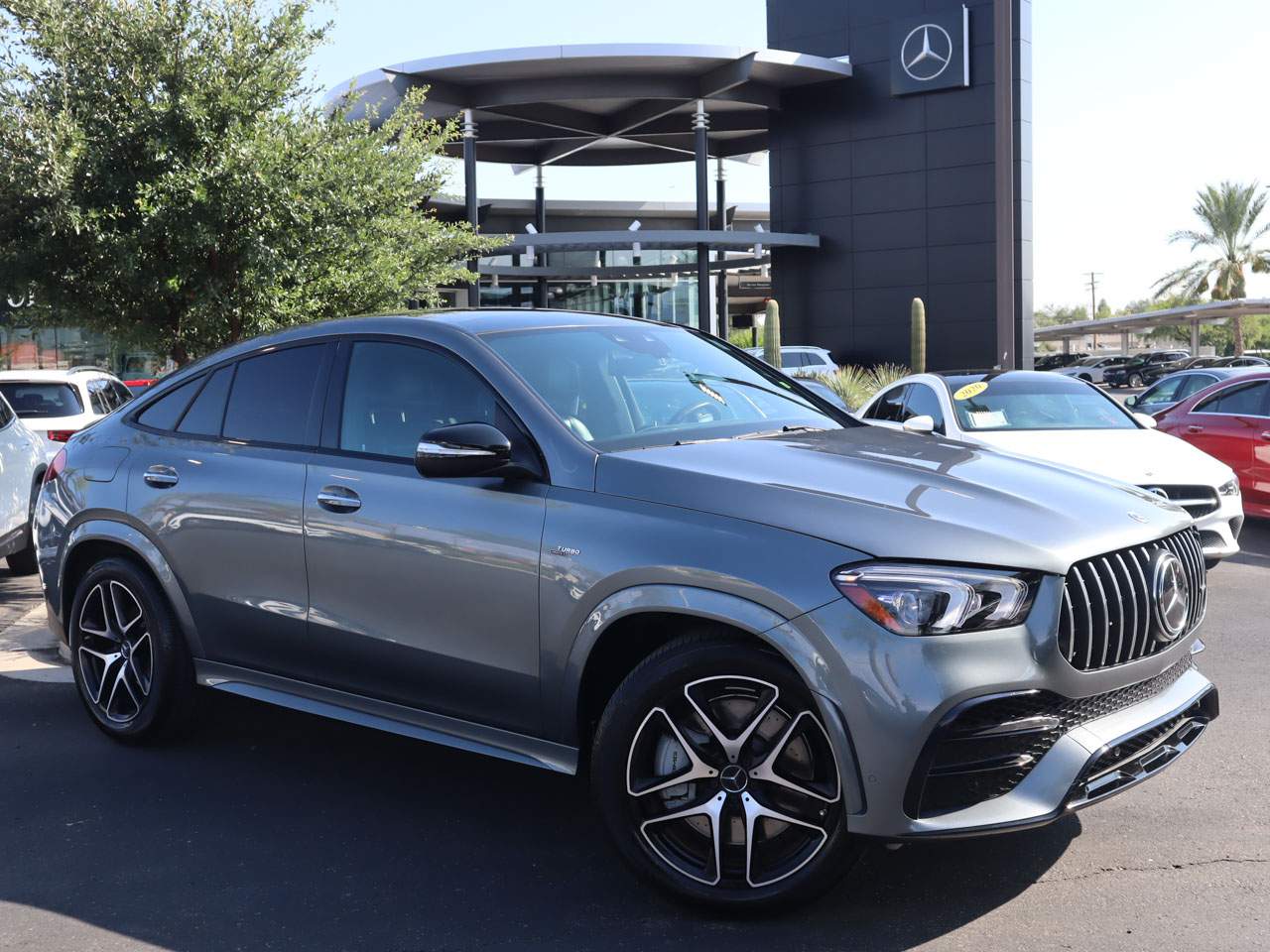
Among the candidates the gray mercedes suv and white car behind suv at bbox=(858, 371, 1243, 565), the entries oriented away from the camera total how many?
0

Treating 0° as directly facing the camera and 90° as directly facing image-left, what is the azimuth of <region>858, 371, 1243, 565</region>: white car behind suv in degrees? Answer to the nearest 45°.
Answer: approximately 315°

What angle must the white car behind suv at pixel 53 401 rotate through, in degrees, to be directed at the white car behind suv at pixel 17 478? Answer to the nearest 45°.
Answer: approximately 135° to its right

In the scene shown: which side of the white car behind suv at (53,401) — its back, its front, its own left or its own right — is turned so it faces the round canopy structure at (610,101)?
front

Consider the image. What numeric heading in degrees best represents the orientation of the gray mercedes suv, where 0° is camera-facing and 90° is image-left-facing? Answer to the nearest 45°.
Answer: approximately 315°

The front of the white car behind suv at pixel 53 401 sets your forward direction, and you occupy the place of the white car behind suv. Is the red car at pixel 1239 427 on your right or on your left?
on your right

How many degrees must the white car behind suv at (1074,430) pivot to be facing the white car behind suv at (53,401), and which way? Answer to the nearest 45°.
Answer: approximately 135° to its right

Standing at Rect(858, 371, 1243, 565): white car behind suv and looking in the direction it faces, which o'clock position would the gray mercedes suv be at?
The gray mercedes suv is roughly at 2 o'clock from the white car behind suv.

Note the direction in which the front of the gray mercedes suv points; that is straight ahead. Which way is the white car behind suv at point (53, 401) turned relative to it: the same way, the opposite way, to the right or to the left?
to the left

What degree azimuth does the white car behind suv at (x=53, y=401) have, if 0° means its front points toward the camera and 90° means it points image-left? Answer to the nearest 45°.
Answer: approximately 225°

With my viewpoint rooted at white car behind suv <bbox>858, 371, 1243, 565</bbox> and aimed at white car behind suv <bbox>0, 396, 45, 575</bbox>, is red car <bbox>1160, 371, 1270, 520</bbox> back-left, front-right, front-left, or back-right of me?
back-right

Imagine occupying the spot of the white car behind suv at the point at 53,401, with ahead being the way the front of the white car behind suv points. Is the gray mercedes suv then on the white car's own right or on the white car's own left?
on the white car's own right

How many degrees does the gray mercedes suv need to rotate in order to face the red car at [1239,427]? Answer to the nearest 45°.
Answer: approximately 90° to its left

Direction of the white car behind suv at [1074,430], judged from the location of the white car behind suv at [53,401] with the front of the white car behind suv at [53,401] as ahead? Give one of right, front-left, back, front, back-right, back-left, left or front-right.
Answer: right

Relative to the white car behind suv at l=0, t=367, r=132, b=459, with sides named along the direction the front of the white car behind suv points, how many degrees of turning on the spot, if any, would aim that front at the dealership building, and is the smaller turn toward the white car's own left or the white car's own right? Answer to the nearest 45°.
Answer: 0° — it already faces it
